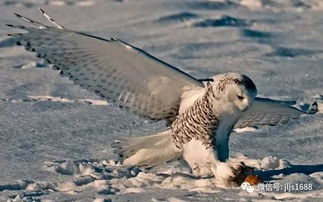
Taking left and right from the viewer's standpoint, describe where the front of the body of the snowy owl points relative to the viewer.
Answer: facing the viewer and to the right of the viewer
